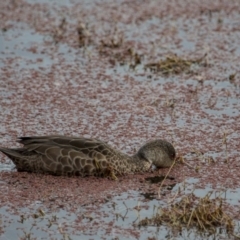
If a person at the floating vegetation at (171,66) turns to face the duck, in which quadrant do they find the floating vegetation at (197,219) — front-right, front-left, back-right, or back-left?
front-left

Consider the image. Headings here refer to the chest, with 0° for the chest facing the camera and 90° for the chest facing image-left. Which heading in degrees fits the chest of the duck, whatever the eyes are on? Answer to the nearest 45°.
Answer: approximately 270°

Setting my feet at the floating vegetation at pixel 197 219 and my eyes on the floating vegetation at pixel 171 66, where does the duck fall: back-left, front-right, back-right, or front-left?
front-left

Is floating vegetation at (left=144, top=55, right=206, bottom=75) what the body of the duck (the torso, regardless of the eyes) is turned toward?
no

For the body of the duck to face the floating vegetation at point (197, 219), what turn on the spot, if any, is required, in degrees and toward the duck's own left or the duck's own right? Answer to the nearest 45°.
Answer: approximately 45° to the duck's own right

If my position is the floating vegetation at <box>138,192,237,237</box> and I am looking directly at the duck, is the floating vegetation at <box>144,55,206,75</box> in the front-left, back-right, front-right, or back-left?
front-right
